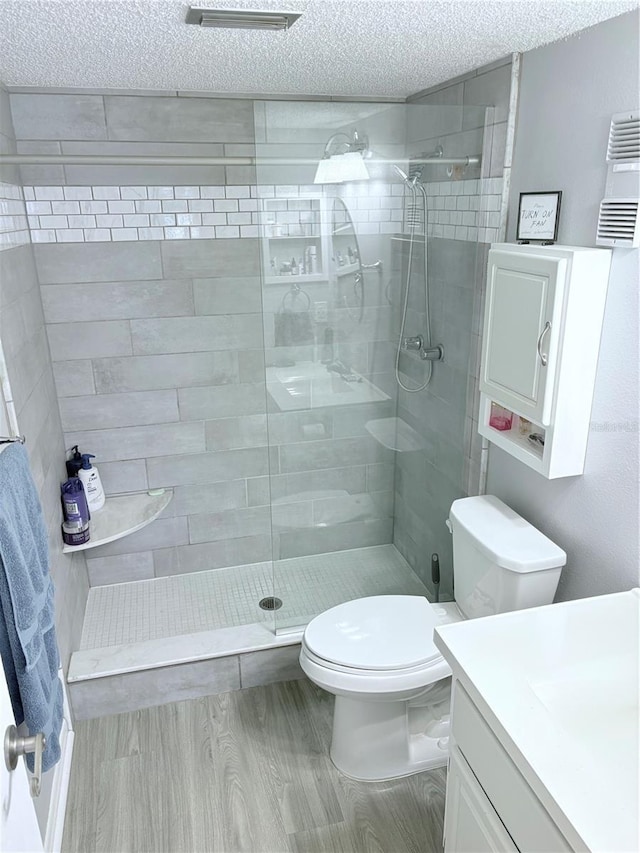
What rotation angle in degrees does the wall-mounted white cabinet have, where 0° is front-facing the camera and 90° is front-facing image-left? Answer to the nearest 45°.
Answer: approximately 45°

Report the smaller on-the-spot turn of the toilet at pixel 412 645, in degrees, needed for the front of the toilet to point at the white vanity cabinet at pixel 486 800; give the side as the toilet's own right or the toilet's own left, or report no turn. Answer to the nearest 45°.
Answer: approximately 45° to the toilet's own left

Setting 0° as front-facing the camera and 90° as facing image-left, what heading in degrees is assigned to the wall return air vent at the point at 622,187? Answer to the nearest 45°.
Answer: approximately 45°
